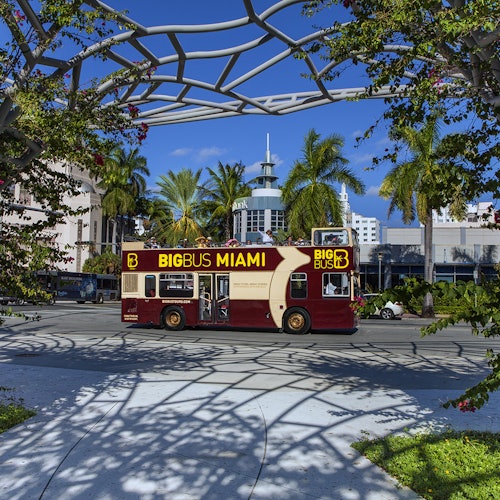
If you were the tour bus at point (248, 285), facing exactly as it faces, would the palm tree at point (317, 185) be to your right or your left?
on your left

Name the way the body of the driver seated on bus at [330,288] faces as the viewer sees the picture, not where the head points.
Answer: to the viewer's right

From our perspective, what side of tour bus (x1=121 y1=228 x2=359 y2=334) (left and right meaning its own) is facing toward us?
right

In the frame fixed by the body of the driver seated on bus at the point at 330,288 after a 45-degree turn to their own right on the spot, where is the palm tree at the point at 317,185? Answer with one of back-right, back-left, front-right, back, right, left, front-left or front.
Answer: back-left

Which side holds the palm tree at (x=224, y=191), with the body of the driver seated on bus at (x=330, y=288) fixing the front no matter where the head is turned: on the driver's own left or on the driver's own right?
on the driver's own left

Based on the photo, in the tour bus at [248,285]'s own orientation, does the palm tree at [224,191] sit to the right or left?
on its left

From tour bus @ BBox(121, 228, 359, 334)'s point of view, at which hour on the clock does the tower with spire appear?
The tower with spire is roughly at 9 o'clock from the tour bus.
